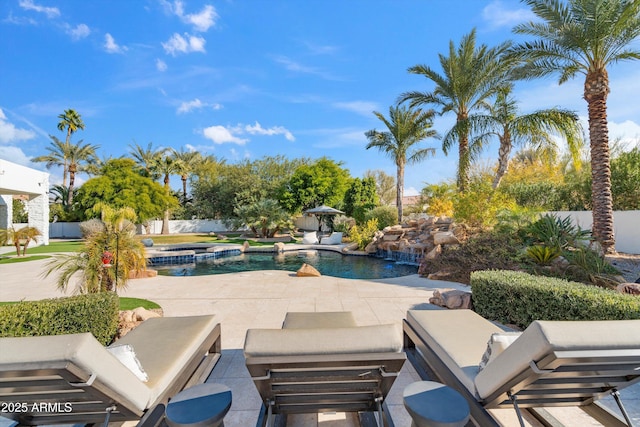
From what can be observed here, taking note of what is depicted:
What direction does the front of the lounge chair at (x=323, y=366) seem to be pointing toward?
away from the camera

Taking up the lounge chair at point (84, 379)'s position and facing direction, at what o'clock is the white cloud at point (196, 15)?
The white cloud is roughly at 11 o'clock from the lounge chair.

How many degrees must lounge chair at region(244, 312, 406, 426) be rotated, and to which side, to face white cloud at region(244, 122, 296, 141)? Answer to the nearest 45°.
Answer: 0° — it already faces it

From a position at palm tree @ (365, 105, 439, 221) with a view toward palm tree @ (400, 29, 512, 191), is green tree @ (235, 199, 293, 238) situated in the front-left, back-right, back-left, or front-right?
back-right

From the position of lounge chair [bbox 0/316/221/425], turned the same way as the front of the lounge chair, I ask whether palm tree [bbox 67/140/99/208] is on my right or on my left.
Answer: on my left

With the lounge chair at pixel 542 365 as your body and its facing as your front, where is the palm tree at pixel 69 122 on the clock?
The palm tree is roughly at 11 o'clock from the lounge chair.

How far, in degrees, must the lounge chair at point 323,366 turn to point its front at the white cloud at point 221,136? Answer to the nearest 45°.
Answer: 0° — it already faces it

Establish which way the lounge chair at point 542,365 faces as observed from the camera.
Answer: facing away from the viewer and to the left of the viewer

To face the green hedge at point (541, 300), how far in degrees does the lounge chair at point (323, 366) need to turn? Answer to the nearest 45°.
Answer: approximately 45° to its right
